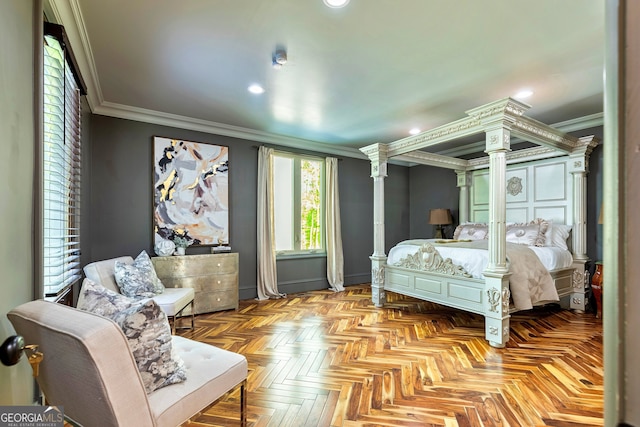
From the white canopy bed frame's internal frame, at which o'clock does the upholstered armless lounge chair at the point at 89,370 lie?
The upholstered armless lounge chair is roughly at 11 o'clock from the white canopy bed frame.

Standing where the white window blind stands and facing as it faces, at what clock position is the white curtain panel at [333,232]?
The white curtain panel is roughly at 11 o'clock from the white window blind.

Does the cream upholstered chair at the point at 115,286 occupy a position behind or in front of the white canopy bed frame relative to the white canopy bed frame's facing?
in front

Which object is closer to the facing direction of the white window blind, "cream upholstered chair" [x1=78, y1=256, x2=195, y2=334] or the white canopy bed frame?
the white canopy bed frame

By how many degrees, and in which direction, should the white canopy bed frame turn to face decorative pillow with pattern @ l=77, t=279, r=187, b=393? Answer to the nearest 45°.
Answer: approximately 45° to its left

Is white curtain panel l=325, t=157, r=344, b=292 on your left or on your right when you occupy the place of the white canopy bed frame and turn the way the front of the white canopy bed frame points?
on your right

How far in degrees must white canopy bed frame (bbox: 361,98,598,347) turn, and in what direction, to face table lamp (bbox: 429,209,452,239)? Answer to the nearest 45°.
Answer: approximately 90° to its right

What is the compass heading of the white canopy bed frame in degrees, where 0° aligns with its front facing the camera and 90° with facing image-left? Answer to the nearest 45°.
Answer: approximately 45°

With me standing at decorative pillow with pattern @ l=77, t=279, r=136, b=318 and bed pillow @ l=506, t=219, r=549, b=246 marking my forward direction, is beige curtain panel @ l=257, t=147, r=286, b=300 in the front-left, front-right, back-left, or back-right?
front-left

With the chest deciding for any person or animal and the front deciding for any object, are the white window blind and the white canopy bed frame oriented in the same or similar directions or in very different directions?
very different directions

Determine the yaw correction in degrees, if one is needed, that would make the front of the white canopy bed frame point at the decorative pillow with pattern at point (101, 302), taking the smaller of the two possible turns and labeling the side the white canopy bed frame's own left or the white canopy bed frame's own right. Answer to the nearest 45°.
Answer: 0° — it already faces it

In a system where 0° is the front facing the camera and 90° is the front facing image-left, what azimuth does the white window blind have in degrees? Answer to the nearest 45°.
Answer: approximately 270°

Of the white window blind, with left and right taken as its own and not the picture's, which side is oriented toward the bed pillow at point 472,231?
front

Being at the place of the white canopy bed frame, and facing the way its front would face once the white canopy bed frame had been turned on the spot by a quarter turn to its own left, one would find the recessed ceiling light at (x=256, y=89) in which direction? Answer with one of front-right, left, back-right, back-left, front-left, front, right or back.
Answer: right

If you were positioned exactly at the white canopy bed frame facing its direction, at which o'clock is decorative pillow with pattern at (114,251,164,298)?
The decorative pillow with pattern is roughly at 12 o'clock from the white canopy bed frame.

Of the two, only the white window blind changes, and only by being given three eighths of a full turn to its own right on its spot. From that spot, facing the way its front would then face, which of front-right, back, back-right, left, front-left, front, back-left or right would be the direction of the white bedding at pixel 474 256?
back-left

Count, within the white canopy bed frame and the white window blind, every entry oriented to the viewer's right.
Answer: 1

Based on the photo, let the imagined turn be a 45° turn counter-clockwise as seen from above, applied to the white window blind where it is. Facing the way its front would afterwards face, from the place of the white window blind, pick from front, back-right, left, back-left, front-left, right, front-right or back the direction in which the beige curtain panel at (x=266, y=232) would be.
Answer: front
